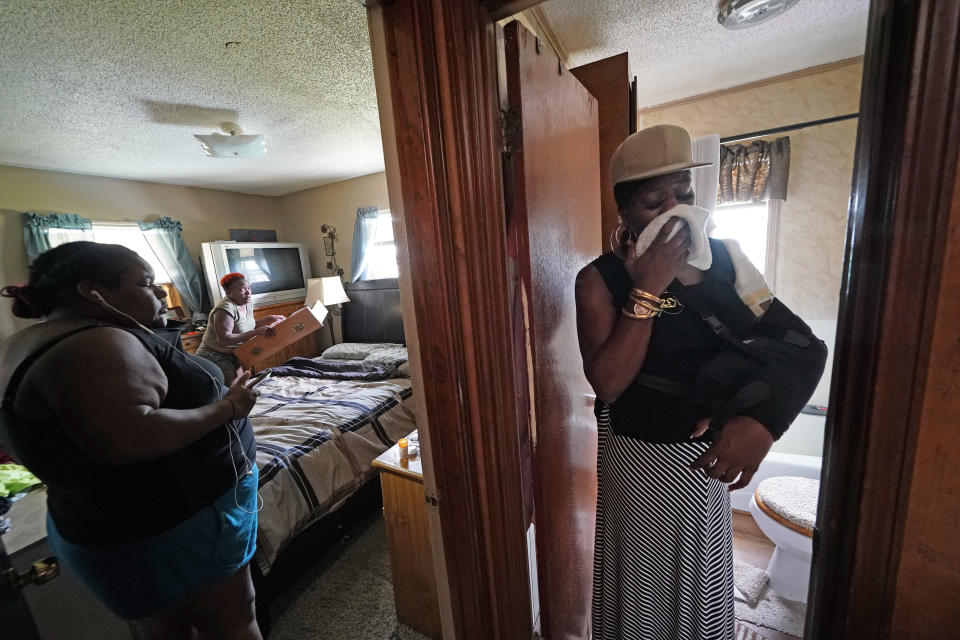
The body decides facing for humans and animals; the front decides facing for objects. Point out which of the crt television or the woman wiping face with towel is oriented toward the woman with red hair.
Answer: the crt television

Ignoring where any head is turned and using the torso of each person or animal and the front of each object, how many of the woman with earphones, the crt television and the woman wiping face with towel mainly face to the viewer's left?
0

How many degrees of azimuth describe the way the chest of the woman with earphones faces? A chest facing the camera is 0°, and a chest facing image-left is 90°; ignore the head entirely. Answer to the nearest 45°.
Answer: approximately 270°

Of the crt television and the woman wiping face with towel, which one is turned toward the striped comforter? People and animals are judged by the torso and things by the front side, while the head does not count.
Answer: the crt television

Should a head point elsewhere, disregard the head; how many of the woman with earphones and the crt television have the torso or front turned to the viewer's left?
0

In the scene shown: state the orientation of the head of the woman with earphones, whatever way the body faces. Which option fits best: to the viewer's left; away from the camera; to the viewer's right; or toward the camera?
to the viewer's right

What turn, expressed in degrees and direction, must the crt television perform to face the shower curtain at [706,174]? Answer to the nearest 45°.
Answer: approximately 45° to its left

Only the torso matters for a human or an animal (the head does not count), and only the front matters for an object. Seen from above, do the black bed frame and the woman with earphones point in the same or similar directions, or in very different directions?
very different directions

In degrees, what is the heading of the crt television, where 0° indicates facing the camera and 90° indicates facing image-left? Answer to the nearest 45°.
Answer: approximately 0°

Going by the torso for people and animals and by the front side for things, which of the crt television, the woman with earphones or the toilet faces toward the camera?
the crt television

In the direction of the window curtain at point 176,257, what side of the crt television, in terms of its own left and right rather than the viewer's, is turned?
right

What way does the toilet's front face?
to the viewer's left
